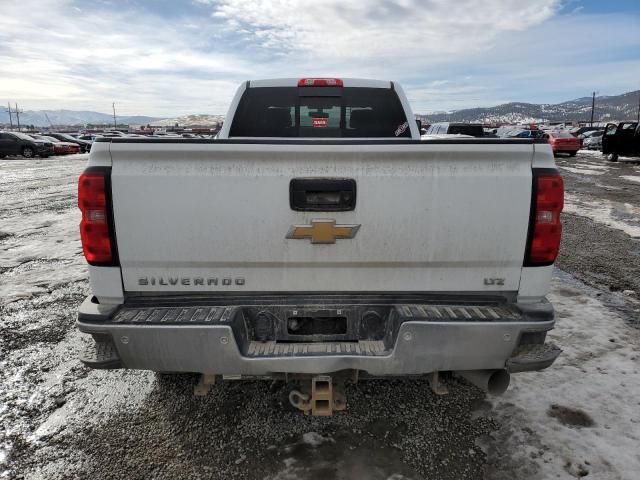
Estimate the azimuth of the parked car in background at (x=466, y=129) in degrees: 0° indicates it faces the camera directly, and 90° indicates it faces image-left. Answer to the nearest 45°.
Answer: approximately 45°

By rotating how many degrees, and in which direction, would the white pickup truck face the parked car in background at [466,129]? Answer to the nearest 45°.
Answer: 0° — it already faces it

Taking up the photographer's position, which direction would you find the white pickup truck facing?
facing away from the viewer

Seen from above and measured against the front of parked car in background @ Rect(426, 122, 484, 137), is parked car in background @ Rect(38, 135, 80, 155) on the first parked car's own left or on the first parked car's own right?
on the first parked car's own right

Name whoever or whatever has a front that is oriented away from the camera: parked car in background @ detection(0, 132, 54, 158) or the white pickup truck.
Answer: the white pickup truck

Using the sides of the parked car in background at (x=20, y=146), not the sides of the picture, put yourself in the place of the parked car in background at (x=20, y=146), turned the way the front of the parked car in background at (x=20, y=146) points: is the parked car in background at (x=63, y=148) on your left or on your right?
on your left
